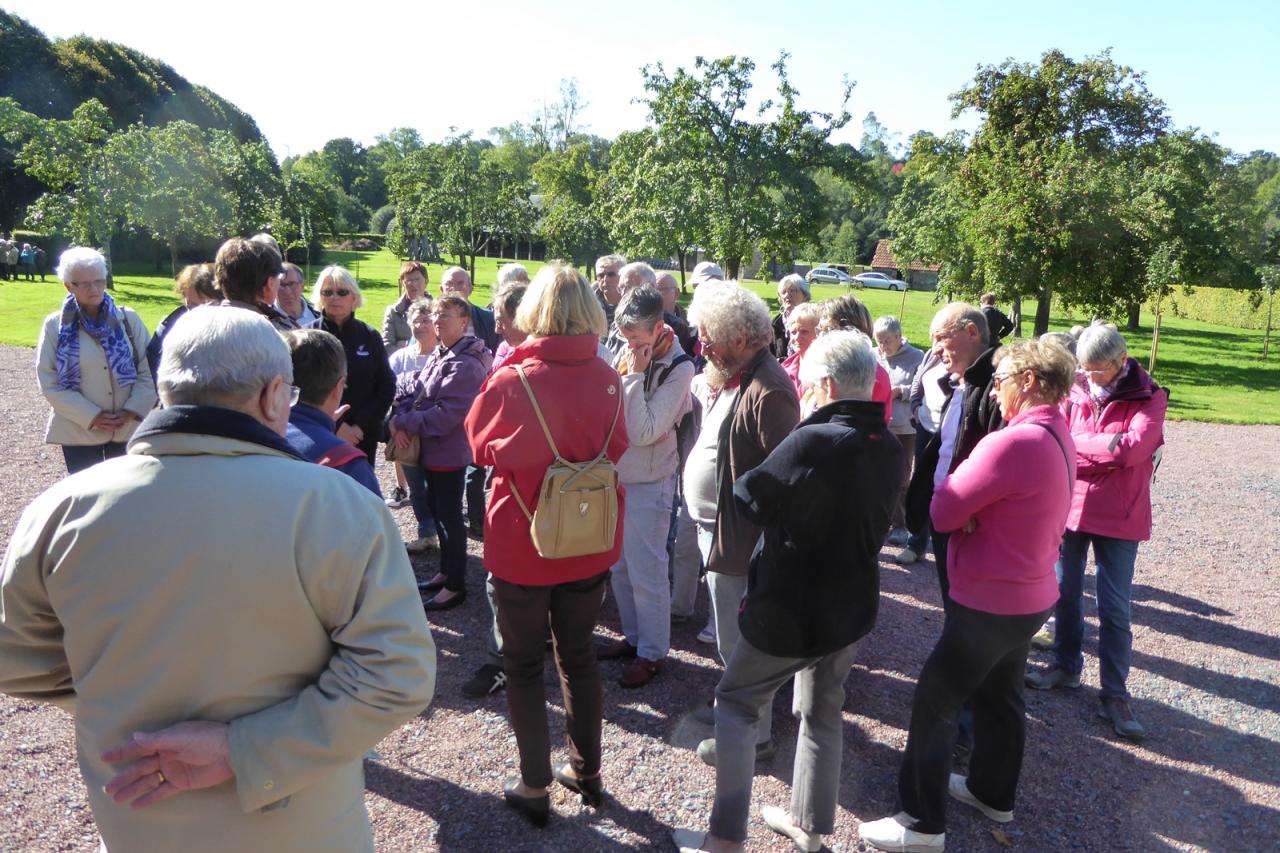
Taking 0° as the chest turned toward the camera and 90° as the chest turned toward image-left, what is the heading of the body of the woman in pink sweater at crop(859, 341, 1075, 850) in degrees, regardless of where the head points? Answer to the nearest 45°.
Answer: approximately 90°

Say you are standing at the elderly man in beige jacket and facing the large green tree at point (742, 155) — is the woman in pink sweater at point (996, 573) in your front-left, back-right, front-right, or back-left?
front-right

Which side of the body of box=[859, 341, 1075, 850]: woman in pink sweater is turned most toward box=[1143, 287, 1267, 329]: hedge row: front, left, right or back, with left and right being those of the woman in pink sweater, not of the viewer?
right

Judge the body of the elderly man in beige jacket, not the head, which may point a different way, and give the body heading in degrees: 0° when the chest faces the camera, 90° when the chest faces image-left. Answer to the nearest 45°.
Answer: approximately 180°

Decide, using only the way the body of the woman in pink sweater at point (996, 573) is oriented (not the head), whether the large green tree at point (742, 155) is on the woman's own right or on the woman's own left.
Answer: on the woman's own right

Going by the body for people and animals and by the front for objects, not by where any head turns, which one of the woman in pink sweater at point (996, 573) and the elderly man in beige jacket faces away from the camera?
the elderly man in beige jacket

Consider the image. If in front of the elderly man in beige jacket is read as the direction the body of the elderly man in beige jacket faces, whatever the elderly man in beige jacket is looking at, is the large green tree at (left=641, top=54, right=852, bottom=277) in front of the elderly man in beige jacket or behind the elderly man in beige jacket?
in front

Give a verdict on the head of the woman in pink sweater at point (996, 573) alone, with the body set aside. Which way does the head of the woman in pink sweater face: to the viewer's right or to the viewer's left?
to the viewer's left
